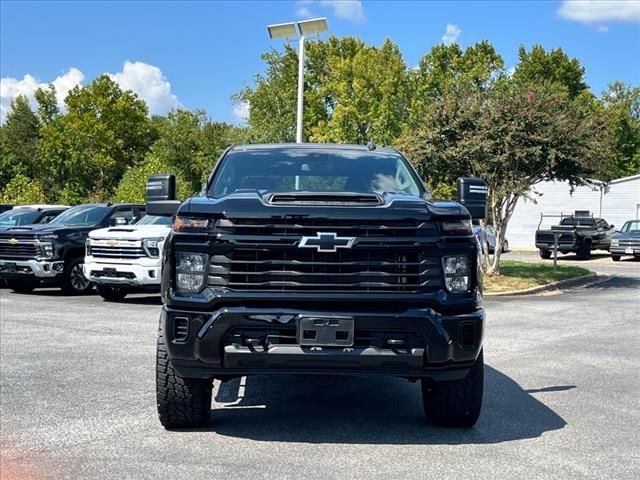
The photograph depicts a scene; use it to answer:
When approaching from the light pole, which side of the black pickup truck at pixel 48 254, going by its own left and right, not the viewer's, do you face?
back

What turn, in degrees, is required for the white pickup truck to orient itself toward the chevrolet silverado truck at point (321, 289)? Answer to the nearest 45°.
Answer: approximately 45° to its left

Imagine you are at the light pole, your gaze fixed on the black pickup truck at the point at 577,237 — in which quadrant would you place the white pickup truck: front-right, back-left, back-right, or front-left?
back-right

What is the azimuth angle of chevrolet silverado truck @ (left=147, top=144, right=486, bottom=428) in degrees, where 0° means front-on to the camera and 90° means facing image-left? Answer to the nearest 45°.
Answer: approximately 0°

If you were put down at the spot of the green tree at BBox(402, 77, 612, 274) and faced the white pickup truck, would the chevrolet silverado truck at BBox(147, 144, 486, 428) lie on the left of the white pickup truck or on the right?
left

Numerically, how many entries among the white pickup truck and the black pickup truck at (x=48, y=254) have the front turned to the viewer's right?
0
